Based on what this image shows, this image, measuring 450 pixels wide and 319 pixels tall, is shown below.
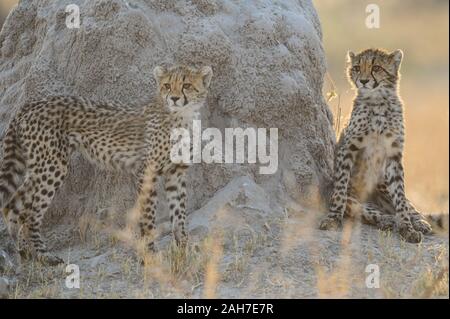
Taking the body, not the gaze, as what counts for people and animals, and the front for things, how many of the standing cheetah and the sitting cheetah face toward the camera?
1

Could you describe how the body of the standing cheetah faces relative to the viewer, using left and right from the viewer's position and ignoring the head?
facing to the right of the viewer

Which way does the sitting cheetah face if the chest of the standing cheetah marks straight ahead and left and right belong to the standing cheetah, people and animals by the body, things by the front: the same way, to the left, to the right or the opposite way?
to the right

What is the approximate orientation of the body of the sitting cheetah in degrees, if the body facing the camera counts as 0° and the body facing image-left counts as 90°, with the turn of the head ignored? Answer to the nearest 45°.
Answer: approximately 0°

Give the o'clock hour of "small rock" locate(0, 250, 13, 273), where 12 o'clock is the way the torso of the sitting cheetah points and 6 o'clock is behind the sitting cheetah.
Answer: The small rock is roughly at 2 o'clock from the sitting cheetah.

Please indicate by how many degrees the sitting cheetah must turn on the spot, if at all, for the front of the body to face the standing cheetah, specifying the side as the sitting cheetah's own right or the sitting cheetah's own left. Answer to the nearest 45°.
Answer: approximately 90° to the sitting cheetah's own right

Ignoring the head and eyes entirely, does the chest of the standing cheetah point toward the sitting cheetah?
yes
